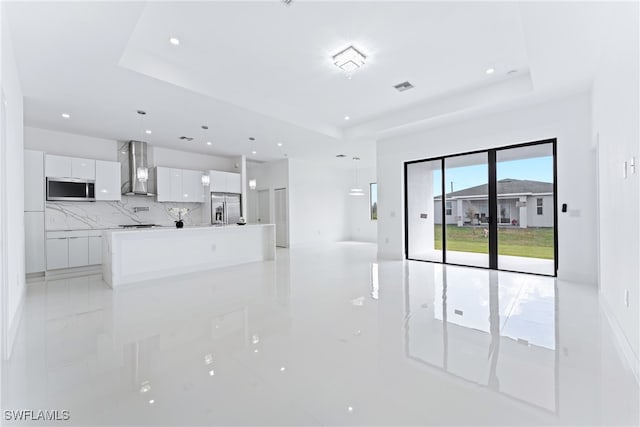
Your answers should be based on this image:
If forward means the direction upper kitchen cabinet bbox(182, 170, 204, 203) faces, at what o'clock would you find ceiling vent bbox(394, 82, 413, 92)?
The ceiling vent is roughly at 11 o'clock from the upper kitchen cabinet.

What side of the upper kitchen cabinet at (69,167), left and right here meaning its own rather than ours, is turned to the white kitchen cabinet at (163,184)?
left

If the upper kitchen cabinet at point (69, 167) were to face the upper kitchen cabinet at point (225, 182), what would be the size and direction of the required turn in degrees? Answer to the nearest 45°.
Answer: approximately 90° to its left

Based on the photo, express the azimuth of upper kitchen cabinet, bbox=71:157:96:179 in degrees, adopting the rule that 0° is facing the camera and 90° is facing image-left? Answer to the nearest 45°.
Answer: approximately 0°

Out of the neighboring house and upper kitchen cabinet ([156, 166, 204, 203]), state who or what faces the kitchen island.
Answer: the upper kitchen cabinet

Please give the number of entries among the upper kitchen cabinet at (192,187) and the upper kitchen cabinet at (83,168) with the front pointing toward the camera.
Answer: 2

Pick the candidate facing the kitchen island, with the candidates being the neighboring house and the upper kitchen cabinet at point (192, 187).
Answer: the upper kitchen cabinet

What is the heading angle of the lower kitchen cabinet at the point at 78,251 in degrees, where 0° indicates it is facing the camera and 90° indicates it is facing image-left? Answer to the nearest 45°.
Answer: approximately 0°
